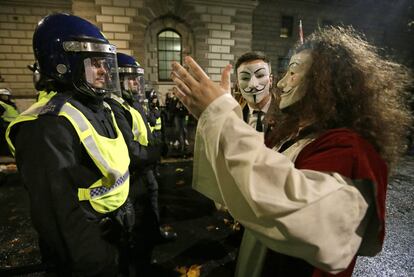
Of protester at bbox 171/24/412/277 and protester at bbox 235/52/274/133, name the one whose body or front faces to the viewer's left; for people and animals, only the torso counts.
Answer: protester at bbox 171/24/412/277

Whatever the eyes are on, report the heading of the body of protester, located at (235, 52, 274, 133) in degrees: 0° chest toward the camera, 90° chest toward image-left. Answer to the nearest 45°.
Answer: approximately 0°

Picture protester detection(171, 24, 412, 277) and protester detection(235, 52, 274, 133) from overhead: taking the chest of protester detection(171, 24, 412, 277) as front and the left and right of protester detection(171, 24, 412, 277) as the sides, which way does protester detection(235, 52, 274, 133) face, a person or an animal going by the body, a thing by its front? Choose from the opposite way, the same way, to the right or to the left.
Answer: to the left

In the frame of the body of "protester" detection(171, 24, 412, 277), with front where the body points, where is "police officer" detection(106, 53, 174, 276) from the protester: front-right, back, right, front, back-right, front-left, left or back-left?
front-right

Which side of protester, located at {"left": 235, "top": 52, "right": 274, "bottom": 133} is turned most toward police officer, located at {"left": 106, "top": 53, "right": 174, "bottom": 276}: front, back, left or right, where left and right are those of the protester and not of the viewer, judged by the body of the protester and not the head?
right

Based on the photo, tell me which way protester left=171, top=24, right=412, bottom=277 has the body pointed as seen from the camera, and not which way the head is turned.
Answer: to the viewer's left

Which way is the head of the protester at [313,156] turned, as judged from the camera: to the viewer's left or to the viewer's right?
to the viewer's left

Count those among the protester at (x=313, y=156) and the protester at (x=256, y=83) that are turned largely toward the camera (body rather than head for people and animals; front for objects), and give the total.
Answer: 1

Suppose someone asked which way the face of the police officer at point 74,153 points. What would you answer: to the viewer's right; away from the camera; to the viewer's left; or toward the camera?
to the viewer's right

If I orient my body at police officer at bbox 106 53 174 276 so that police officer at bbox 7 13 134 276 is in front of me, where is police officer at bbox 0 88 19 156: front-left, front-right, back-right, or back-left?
back-right
